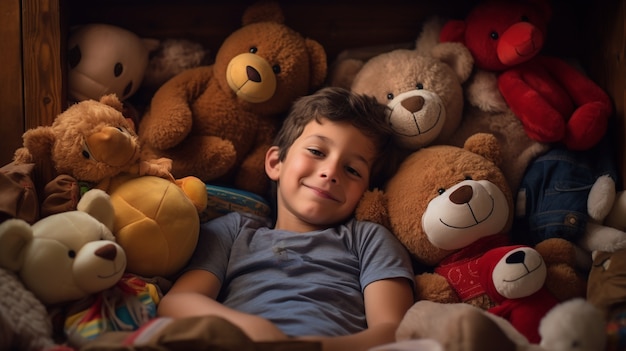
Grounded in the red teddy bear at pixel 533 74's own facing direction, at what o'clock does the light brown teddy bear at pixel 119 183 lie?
The light brown teddy bear is roughly at 3 o'clock from the red teddy bear.

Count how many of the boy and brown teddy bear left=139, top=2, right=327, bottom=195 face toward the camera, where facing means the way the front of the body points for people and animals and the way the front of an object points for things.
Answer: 2

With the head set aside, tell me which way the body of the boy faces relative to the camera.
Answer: toward the camera

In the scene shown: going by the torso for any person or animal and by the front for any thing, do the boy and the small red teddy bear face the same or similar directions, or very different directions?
same or similar directions

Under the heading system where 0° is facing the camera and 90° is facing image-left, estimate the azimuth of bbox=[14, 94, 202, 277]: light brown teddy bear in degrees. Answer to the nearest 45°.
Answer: approximately 315°

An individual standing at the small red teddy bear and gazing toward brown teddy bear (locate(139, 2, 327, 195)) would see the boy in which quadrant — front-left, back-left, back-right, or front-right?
front-left

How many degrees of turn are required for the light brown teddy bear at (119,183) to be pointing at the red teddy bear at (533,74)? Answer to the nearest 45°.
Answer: approximately 45° to its left

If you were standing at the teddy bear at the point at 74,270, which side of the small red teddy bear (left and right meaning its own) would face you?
right

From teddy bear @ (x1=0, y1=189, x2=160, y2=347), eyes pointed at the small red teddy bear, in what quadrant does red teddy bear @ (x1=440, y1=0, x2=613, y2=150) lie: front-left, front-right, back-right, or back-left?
front-left

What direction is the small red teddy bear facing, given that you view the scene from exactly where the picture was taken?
facing the viewer and to the right of the viewer
